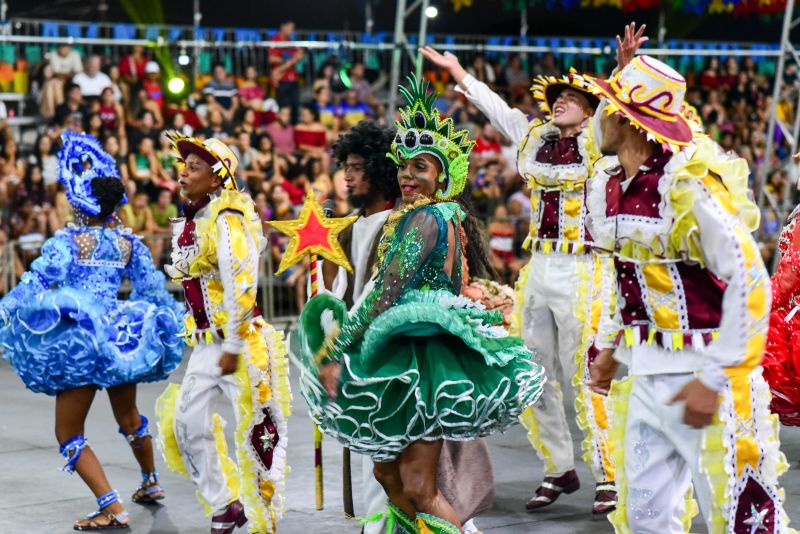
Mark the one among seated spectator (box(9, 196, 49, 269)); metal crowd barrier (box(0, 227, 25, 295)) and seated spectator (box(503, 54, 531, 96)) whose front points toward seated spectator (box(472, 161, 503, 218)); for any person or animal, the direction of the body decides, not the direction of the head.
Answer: seated spectator (box(503, 54, 531, 96))

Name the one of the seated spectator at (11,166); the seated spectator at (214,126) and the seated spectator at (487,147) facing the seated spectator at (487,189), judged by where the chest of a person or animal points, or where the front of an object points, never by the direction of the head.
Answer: the seated spectator at (487,147)

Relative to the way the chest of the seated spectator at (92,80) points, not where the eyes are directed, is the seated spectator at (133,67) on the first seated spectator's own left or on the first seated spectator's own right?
on the first seated spectator's own left

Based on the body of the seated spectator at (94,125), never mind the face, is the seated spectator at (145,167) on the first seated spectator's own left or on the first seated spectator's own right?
on the first seated spectator's own left

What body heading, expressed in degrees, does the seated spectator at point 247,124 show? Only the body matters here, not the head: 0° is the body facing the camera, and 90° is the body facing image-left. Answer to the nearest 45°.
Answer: approximately 0°
